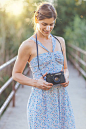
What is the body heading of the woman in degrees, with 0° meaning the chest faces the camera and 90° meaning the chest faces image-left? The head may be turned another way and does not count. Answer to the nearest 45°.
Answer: approximately 315°
